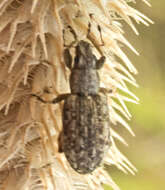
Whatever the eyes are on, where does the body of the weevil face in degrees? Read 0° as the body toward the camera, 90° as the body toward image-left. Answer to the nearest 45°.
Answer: approximately 180°
